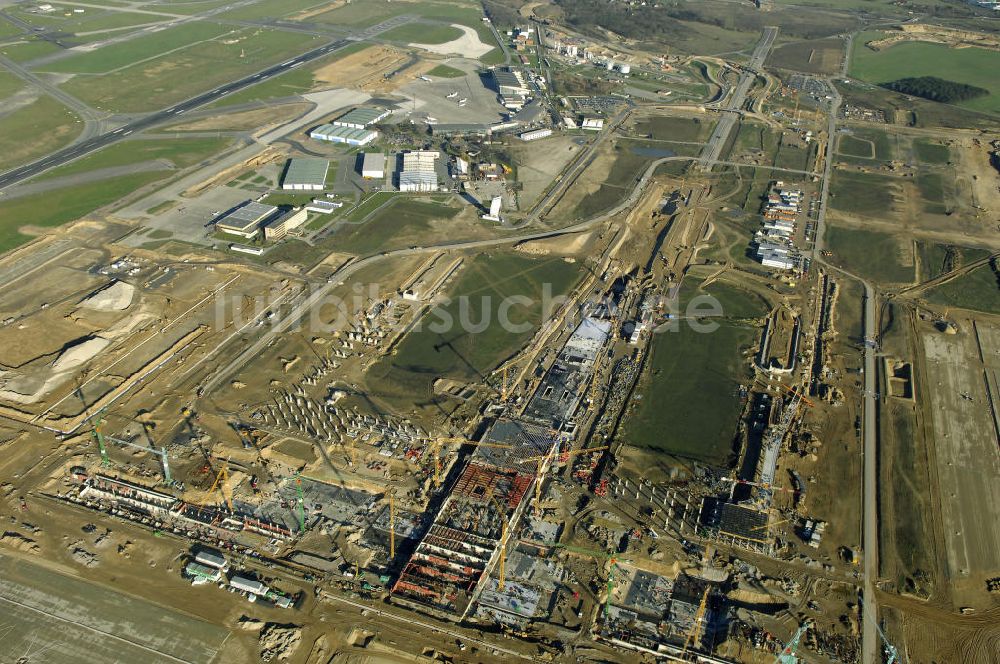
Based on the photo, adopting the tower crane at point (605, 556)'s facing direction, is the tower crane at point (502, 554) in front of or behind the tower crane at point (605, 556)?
in front

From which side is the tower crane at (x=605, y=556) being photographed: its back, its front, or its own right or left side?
left

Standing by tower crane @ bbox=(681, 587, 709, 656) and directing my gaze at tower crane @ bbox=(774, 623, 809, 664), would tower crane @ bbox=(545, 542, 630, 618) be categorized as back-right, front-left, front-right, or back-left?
back-left

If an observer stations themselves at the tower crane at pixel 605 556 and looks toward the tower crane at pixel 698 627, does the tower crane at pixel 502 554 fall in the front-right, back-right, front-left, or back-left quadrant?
back-right

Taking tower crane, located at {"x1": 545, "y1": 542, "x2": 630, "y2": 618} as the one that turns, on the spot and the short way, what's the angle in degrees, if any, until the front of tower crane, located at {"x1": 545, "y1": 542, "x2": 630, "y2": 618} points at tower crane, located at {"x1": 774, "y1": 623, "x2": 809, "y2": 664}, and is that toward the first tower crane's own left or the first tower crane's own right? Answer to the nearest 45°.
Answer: approximately 135° to the first tower crane's own left

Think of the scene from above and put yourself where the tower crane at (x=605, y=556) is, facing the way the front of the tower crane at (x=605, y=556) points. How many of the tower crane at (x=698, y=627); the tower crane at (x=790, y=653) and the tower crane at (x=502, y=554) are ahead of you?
1
